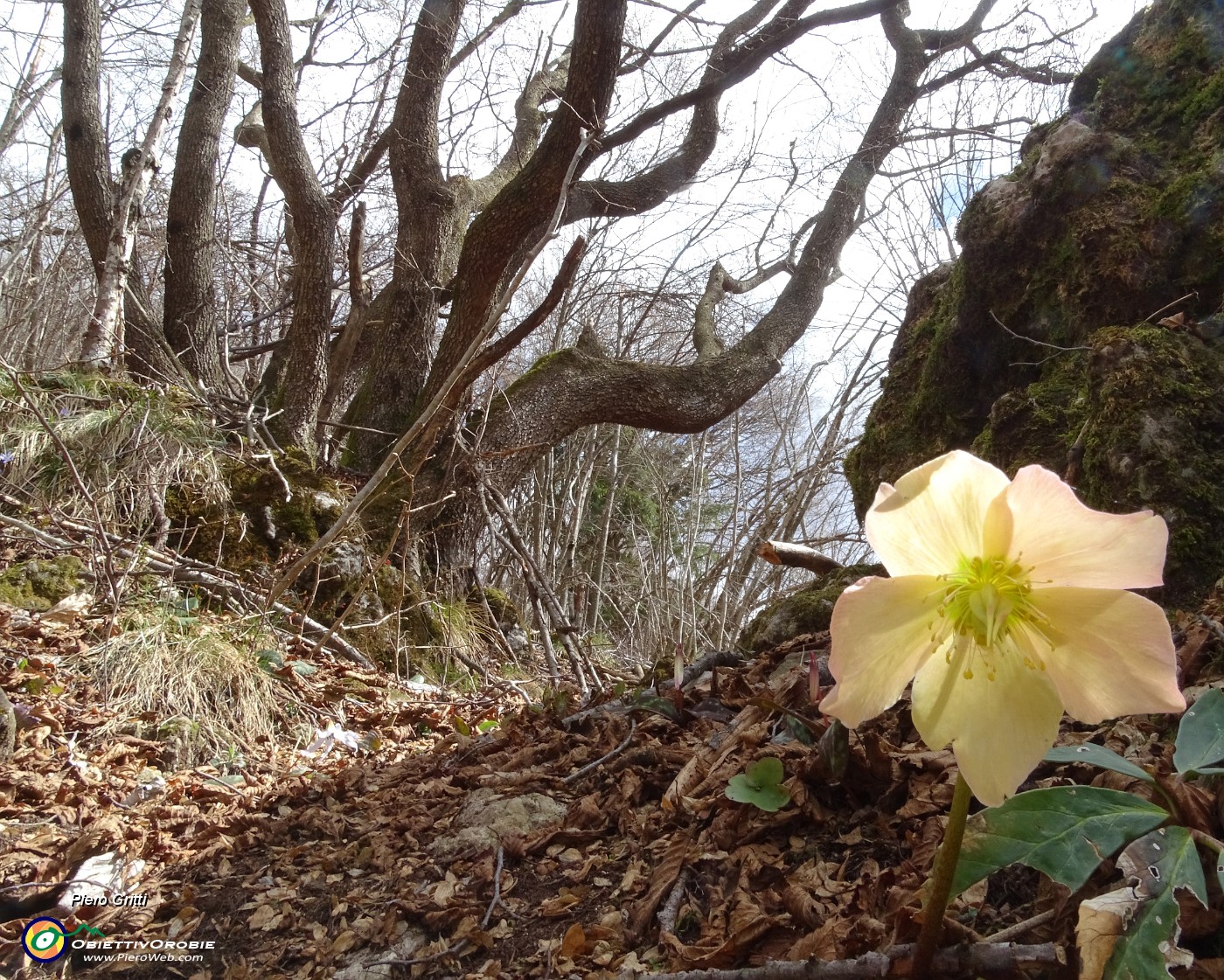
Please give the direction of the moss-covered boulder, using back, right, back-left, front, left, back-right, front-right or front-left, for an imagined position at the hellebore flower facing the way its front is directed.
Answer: back

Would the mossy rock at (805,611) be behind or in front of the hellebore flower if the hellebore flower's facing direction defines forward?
behind

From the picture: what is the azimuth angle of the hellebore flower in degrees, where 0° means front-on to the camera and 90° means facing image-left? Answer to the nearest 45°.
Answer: approximately 0°

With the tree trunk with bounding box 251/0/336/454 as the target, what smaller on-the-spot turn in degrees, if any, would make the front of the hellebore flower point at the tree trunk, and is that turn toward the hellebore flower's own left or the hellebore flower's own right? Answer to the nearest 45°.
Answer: approximately 135° to the hellebore flower's own right
